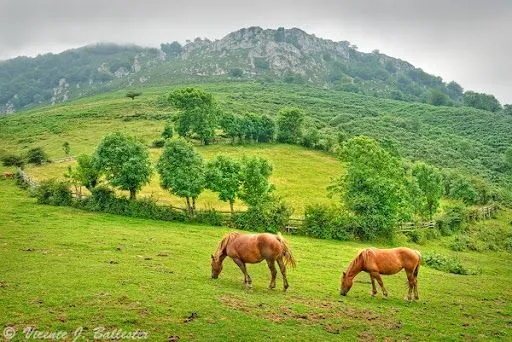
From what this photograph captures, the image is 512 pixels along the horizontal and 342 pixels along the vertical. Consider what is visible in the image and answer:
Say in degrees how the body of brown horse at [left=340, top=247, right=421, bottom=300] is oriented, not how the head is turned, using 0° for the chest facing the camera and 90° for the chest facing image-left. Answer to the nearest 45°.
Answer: approximately 90°

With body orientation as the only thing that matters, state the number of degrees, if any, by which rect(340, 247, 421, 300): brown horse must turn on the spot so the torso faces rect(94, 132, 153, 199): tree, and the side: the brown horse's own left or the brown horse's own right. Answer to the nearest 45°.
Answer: approximately 45° to the brown horse's own right

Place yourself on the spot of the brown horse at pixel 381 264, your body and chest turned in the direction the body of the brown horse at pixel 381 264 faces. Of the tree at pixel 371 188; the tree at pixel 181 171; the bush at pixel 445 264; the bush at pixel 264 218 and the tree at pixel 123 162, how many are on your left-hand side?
0

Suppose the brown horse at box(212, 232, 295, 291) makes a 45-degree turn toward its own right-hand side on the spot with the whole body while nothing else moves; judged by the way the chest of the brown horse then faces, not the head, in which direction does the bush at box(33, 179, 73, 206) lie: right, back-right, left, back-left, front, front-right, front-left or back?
front

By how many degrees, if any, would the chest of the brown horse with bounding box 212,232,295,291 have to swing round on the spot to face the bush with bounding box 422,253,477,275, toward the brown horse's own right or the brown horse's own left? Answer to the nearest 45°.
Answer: approximately 135° to the brown horse's own right

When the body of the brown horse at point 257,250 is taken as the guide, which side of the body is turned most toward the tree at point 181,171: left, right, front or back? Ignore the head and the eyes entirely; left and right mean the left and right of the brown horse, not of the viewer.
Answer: right

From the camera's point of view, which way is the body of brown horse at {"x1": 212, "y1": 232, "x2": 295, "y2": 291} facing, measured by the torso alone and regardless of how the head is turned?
to the viewer's left

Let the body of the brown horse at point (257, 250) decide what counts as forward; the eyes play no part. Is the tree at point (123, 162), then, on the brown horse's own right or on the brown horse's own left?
on the brown horse's own right

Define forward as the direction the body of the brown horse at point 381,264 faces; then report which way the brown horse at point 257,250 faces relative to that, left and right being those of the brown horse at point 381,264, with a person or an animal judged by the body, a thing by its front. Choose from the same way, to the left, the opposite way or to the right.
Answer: the same way

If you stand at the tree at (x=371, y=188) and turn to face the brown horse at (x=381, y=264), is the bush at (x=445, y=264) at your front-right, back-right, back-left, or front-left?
front-left

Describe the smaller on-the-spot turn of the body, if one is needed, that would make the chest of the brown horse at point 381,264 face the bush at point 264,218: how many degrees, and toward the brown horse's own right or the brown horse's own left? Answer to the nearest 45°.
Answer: approximately 45° to the brown horse's own right

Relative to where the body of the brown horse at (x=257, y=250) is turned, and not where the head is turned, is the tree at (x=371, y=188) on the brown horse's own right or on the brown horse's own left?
on the brown horse's own right

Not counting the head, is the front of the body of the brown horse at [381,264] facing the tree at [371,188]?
no

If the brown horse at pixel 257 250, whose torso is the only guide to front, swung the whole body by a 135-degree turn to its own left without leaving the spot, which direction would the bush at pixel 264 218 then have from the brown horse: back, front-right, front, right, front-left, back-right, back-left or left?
back-left

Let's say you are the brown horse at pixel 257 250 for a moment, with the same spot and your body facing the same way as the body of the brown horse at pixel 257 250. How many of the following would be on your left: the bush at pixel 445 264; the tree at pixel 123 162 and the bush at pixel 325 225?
0

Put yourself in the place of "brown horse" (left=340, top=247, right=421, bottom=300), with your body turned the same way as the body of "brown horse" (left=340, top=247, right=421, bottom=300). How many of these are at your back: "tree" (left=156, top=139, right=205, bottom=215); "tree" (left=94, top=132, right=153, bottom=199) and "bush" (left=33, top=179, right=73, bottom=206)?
0

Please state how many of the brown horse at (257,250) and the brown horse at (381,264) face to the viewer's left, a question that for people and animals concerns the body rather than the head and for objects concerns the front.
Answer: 2
